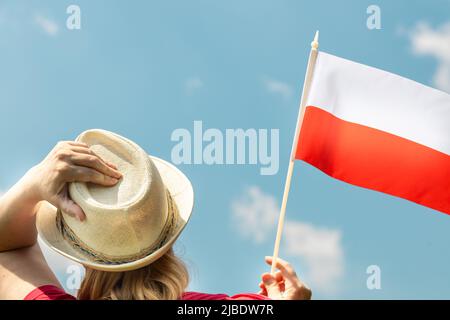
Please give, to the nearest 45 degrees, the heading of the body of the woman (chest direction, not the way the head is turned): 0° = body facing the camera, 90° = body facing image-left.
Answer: approximately 180°

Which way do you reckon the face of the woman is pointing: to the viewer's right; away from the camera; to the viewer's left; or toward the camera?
away from the camera
